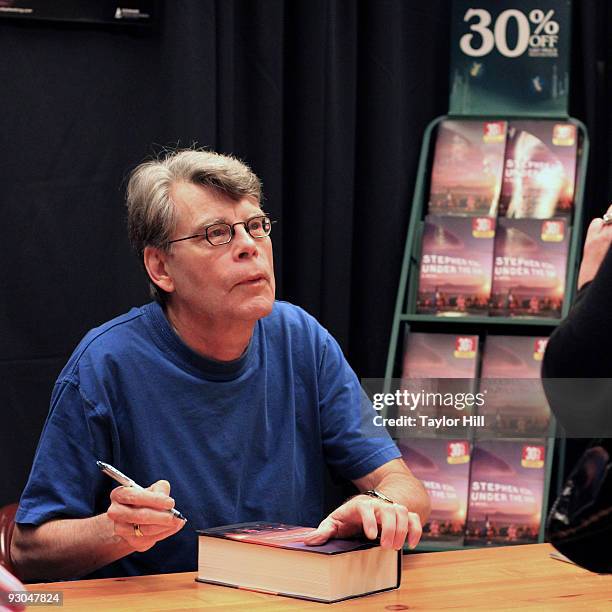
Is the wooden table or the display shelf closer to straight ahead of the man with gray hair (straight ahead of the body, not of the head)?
the wooden table

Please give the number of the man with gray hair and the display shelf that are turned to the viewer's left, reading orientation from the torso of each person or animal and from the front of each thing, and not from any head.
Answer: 0

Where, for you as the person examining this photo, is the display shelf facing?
facing the viewer

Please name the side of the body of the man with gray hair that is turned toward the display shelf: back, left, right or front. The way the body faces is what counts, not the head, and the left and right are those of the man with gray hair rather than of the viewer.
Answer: left

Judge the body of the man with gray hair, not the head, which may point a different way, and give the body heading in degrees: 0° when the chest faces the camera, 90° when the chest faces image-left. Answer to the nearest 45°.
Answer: approximately 315°

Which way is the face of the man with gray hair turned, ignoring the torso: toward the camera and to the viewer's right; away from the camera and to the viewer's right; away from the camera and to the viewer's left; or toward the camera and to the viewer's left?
toward the camera and to the viewer's right

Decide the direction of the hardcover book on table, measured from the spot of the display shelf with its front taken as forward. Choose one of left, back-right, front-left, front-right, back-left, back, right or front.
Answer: front

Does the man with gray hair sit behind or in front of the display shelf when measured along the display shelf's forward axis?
in front

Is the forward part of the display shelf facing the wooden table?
yes
